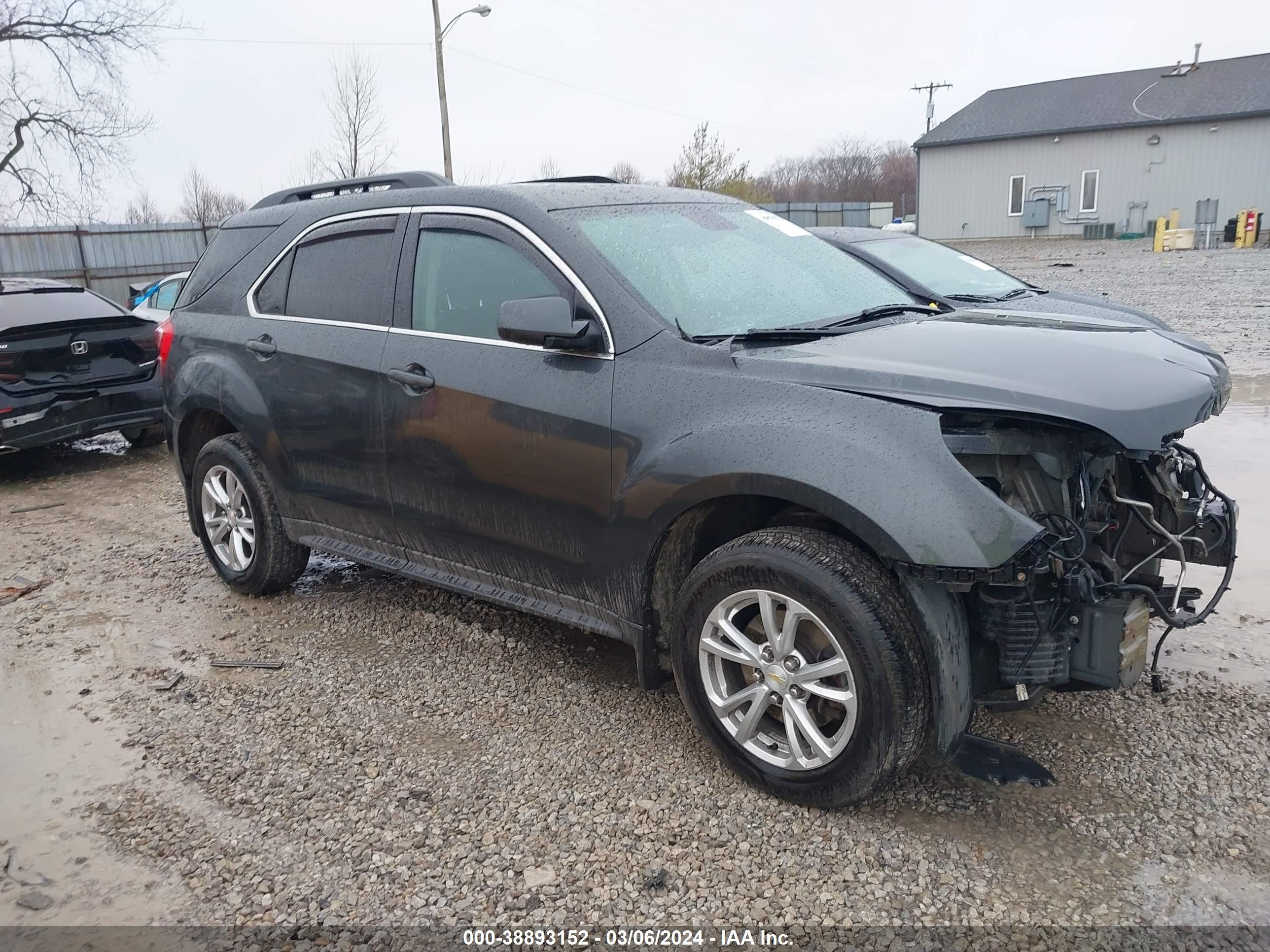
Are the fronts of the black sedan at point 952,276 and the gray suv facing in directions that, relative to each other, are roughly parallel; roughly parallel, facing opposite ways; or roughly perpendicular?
roughly parallel

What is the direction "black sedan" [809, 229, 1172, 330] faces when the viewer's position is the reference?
facing the viewer and to the right of the viewer

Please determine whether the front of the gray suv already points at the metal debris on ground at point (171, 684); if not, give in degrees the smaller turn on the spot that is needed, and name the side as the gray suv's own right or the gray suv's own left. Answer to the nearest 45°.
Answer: approximately 135° to the gray suv's own right

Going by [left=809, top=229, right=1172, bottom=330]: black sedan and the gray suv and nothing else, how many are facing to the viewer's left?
0

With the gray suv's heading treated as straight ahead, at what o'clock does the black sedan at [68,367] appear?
The black sedan is roughly at 6 o'clock from the gray suv.

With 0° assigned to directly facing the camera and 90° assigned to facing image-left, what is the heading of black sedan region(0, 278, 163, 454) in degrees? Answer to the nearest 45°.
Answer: approximately 135°

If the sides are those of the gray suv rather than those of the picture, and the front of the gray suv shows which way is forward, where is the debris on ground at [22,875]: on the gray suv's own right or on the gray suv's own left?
on the gray suv's own right

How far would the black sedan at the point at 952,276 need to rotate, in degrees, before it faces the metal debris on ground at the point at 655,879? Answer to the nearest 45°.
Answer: approximately 45° to its right

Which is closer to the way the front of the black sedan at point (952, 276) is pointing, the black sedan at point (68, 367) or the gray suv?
the gray suv

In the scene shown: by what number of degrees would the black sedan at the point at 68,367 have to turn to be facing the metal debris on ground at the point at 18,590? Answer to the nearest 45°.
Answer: approximately 135° to its left

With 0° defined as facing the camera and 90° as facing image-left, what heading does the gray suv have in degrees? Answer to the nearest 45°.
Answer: approximately 315°
